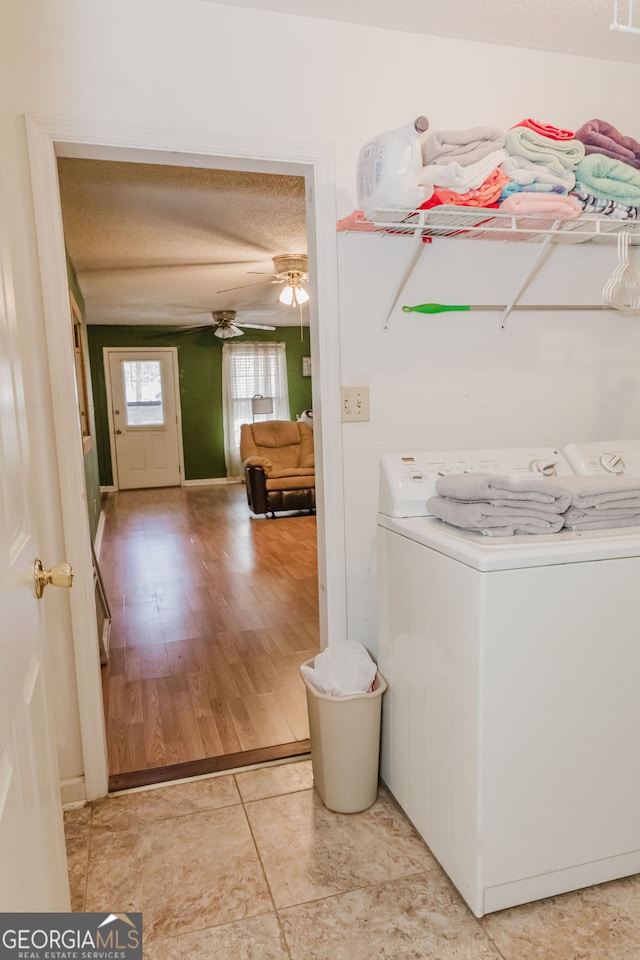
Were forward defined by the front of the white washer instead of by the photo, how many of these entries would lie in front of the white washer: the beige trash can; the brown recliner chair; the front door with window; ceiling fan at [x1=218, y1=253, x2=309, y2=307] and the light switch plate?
0

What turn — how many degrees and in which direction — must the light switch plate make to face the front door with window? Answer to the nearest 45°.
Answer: approximately 135° to its right

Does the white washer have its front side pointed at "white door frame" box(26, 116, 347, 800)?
no

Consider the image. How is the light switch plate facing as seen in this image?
toward the camera

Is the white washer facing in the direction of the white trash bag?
no

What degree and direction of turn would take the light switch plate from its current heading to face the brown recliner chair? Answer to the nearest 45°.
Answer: approximately 180°

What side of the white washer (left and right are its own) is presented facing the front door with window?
back

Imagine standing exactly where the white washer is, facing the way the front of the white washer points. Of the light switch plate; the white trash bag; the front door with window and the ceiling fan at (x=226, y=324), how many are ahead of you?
0

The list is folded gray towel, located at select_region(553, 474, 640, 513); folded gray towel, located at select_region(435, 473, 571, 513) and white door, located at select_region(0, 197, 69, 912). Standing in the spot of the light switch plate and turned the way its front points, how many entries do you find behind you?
0

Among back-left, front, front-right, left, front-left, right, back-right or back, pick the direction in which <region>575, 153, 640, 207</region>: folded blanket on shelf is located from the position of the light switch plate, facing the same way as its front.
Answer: left

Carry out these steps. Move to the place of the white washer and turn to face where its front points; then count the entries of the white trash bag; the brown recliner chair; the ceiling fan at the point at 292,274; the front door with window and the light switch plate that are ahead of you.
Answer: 0

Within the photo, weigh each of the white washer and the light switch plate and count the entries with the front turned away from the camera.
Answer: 0

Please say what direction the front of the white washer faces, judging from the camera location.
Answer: facing the viewer and to the right of the viewer

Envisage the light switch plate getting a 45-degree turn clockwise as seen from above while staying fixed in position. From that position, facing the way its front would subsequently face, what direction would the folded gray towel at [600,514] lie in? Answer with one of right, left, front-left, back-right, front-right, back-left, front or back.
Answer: left

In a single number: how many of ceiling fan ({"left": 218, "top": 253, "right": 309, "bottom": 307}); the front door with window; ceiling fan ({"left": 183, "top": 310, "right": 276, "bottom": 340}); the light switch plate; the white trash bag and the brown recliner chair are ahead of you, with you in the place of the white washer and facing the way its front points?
0

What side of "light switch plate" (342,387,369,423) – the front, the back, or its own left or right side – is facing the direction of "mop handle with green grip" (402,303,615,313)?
left
